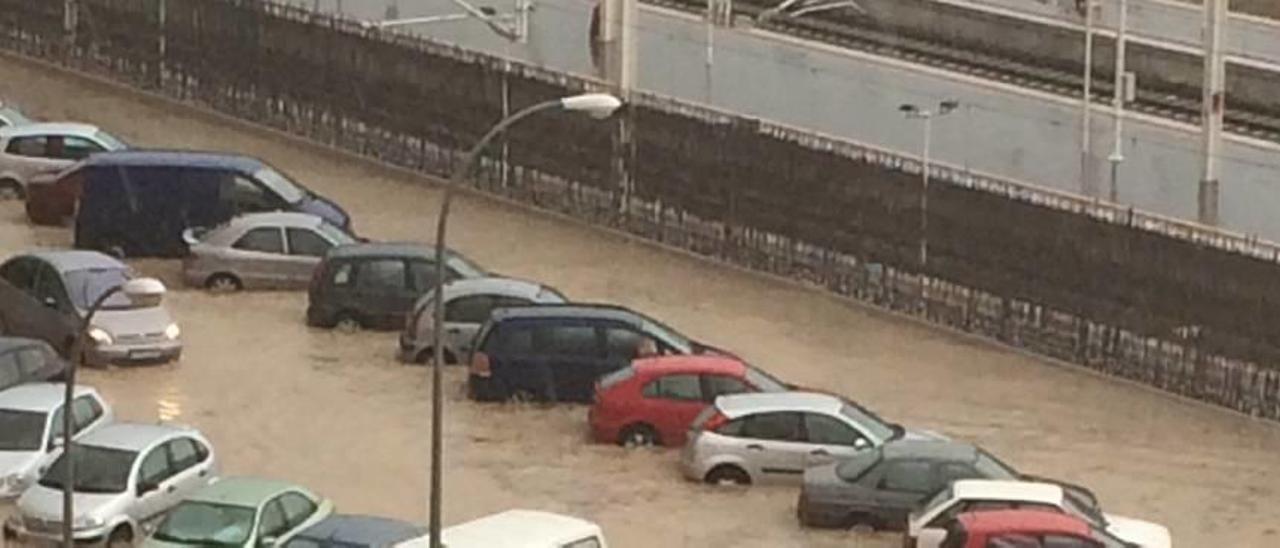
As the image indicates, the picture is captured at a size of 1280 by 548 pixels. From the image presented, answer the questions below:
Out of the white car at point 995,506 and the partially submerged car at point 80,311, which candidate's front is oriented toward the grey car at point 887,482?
the partially submerged car

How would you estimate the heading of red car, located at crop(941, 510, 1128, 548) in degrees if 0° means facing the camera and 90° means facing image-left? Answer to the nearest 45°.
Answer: approximately 270°

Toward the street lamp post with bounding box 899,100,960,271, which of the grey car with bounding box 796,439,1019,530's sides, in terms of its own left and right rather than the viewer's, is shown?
left

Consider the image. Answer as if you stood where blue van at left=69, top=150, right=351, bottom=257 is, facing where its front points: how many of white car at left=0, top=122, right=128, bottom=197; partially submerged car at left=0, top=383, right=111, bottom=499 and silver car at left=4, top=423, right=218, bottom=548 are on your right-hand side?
2

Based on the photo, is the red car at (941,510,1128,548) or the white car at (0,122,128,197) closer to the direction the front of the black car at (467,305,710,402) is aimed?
the red car

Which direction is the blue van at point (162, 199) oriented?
to the viewer's right

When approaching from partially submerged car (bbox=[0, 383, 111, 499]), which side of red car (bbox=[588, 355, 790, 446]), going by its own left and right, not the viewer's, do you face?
back

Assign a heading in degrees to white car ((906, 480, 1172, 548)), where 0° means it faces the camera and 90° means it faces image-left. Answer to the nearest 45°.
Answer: approximately 270°

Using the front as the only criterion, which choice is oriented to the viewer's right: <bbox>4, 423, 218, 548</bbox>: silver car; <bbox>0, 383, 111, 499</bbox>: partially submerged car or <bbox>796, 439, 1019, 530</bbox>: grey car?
the grey car

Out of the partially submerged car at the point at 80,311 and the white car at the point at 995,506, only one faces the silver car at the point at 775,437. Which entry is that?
the partially submerged car

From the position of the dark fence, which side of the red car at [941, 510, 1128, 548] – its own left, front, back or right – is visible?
left

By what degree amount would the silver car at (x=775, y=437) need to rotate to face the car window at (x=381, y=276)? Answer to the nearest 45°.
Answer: approximately 135° to its left

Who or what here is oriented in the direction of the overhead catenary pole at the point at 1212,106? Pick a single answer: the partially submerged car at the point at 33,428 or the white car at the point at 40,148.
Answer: the white car

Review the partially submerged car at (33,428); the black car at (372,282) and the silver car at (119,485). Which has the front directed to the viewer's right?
the black car

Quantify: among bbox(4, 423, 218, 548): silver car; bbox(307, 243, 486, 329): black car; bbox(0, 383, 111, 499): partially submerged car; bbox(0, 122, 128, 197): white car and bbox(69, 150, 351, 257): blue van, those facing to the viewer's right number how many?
3

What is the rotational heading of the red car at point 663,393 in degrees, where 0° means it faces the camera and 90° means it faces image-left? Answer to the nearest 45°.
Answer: approximately 270°

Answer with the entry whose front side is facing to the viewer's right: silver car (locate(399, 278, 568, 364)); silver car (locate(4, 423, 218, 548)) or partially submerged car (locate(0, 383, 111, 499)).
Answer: silver car (locate(399, 278, 568, 364))
